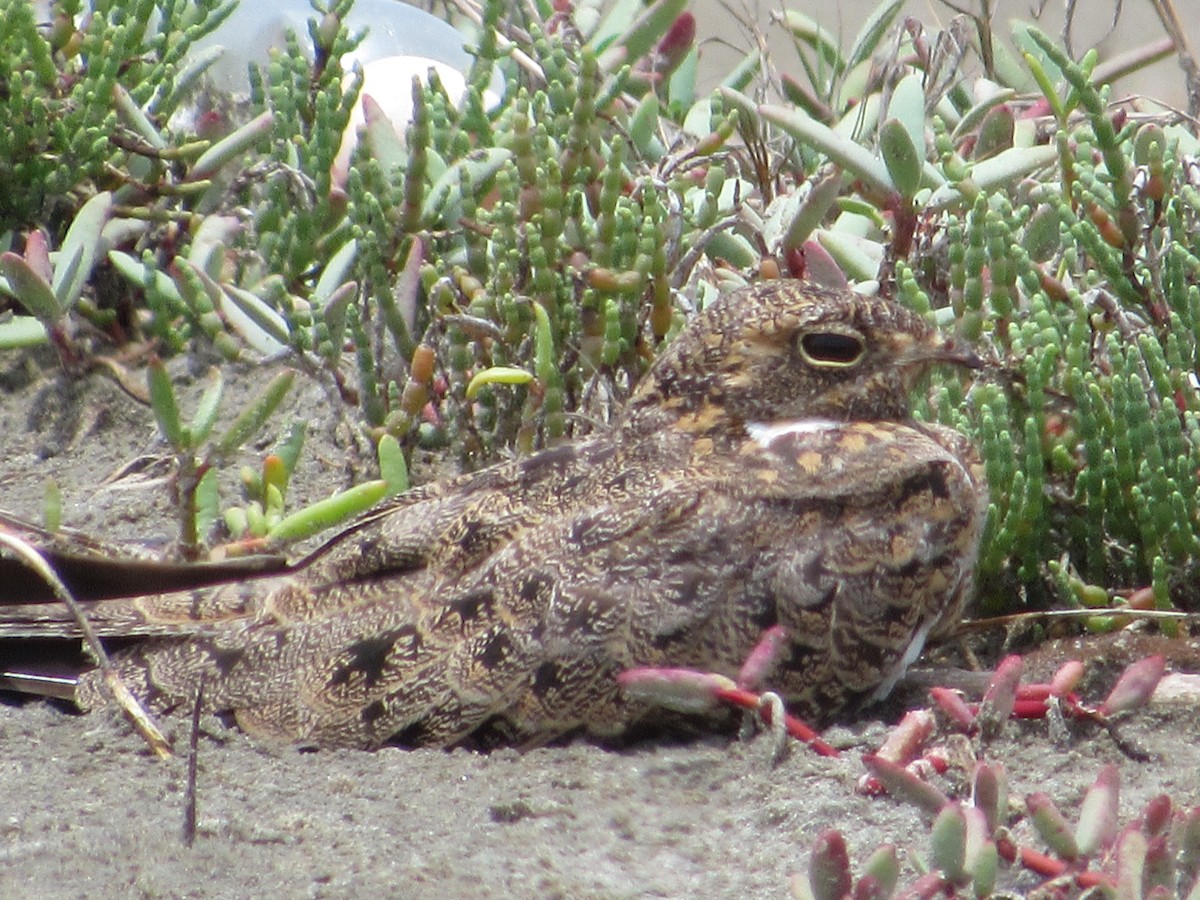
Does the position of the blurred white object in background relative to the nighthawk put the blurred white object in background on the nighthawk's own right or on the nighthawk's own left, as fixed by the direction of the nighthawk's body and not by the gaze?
on the nighthawk's own left

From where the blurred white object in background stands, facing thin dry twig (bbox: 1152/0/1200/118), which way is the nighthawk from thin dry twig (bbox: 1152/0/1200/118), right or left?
right

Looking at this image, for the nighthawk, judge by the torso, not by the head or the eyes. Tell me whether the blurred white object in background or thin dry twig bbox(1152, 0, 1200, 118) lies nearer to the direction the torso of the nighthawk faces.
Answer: the thin dry twig

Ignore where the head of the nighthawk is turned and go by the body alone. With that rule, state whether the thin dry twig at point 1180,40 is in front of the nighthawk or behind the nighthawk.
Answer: in front

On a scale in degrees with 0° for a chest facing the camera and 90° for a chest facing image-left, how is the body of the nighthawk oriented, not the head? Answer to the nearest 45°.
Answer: approximately 270°
